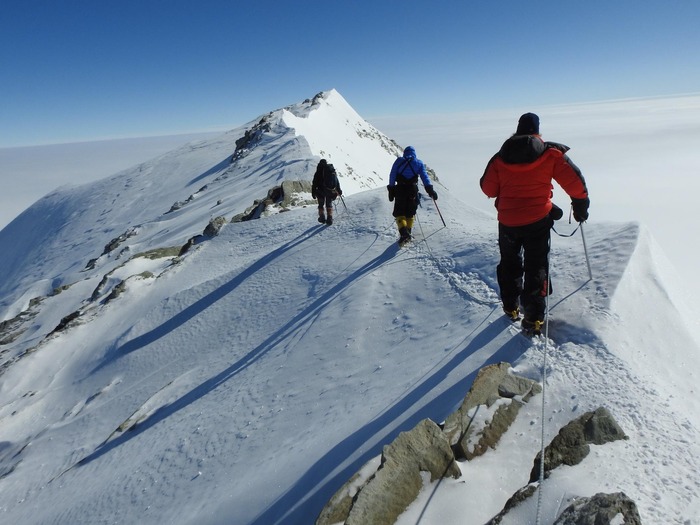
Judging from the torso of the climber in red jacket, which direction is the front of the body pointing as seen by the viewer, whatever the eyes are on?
away from the camera

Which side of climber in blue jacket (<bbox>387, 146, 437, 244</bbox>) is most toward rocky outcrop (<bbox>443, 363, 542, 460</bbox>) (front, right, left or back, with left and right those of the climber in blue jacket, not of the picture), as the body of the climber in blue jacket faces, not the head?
back

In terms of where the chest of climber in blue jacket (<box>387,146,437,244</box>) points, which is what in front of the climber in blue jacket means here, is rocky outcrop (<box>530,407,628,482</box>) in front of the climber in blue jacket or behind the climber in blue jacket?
behind

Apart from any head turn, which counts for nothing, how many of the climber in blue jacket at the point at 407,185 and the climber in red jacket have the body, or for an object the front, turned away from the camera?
2

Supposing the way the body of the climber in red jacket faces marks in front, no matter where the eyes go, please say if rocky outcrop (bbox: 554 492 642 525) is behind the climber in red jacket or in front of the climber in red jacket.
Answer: behind

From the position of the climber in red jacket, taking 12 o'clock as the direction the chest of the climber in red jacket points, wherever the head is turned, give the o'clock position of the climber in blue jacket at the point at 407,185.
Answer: The climber in blue jacket is roughly at 11 o'clock from the climber in red jacket.

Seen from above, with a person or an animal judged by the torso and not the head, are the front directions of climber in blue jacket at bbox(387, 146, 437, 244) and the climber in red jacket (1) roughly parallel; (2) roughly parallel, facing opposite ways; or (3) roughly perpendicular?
roughly parallel

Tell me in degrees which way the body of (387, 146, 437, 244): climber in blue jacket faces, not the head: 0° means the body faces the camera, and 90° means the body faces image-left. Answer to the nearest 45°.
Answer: approximately 180°

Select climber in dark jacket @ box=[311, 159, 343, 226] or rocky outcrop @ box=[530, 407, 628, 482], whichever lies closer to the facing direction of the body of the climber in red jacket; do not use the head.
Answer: the climber in dark jacket

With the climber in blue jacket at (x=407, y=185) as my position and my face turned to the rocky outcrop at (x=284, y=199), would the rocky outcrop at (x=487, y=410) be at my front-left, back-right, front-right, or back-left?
back-left

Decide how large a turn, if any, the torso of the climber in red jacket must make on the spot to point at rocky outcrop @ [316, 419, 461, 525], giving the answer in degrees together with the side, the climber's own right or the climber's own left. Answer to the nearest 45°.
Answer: approximately 180°
